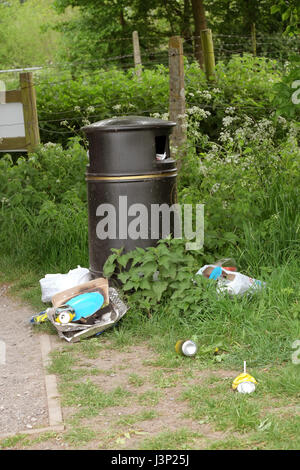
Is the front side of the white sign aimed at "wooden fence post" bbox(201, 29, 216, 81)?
no

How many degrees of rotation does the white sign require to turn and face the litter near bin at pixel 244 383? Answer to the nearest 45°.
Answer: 0° — it already faces it

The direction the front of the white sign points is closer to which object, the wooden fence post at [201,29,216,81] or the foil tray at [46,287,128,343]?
the foil tray

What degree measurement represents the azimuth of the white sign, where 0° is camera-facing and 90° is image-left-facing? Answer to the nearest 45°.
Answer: approximately 0°

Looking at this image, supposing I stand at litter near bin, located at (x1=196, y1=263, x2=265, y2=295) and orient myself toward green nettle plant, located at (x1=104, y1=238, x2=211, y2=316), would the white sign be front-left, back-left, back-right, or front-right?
front-right

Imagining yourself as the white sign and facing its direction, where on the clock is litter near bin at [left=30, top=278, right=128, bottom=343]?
The litter near bin is roughly at 12 o'clock from the white sign.

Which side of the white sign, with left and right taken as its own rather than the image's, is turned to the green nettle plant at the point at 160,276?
front

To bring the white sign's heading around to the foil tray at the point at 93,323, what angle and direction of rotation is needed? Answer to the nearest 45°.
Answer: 0° — it already faces it

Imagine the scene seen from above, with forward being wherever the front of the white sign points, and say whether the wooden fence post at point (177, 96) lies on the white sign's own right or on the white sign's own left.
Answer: on the white sign's own left
